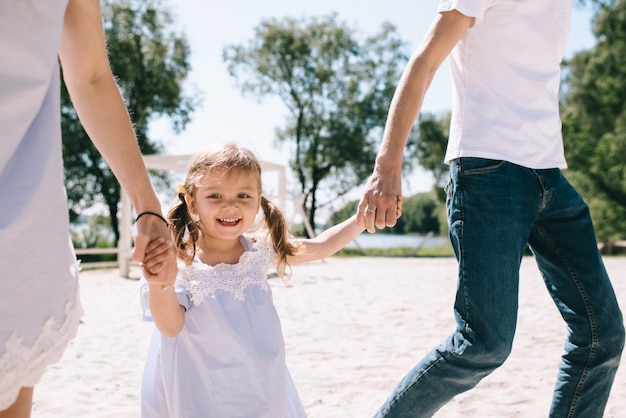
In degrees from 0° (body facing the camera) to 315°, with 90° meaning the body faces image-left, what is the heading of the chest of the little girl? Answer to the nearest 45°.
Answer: approximately 0°

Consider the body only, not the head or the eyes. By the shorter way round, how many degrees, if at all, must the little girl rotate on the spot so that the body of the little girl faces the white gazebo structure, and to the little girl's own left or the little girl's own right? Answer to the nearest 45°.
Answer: approximately 180°

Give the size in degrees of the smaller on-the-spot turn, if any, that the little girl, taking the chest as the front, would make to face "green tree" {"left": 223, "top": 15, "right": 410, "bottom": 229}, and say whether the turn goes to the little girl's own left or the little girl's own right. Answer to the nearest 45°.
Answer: approximately 180°
